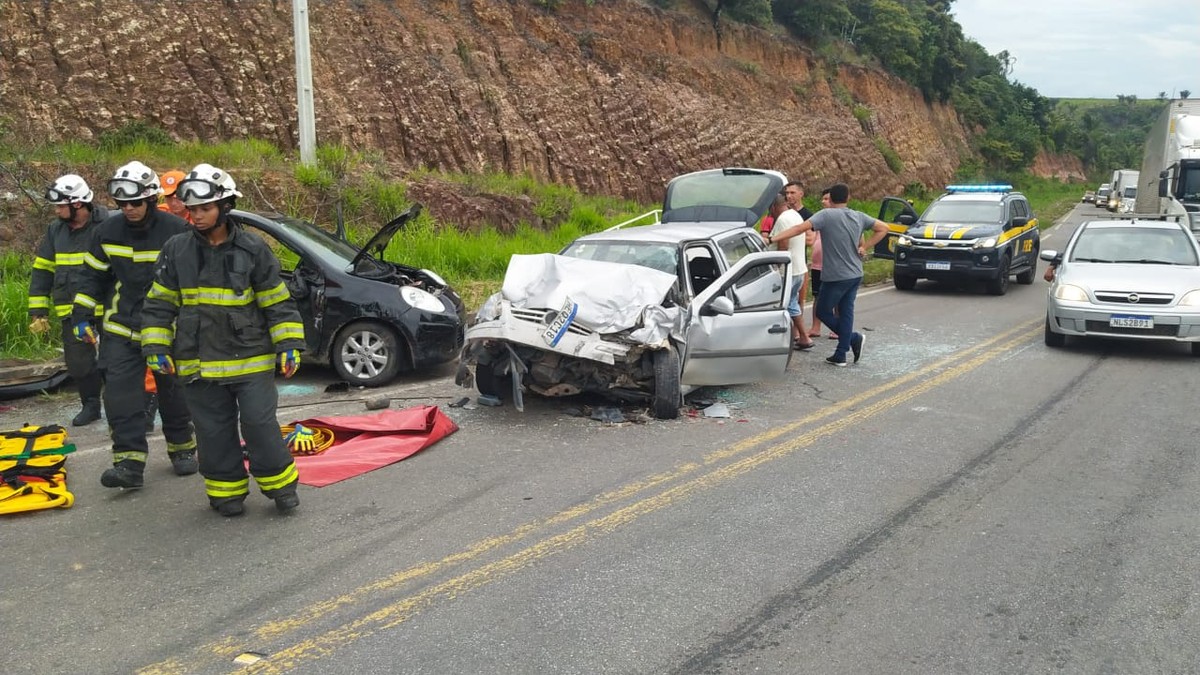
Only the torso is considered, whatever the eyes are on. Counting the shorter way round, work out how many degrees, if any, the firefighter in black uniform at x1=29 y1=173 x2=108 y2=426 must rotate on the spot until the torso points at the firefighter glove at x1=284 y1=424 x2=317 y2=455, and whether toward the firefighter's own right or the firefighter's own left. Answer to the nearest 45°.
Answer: approximately 90° to the firefighter's own left

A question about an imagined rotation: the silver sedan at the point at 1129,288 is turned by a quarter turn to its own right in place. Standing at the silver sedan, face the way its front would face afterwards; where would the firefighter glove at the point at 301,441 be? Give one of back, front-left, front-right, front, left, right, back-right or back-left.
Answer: front-left

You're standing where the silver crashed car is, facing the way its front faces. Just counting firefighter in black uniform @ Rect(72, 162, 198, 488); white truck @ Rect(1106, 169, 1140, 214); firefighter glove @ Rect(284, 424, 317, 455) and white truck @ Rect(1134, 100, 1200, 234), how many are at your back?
2

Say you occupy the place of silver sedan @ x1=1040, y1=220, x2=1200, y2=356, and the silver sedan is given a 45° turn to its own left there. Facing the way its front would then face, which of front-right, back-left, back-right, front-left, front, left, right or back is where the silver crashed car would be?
right

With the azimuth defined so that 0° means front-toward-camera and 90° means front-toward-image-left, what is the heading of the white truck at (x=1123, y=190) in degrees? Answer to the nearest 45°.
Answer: approximately 0°

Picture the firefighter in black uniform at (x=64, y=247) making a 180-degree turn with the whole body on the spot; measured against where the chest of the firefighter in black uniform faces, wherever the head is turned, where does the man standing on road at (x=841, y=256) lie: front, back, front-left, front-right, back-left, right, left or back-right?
front-right

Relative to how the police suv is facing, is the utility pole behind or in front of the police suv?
in front

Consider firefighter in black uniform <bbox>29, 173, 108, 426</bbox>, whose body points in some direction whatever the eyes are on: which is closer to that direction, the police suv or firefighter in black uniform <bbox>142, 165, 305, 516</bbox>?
the firefighter in black uniform

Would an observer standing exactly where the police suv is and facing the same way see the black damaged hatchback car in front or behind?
in front

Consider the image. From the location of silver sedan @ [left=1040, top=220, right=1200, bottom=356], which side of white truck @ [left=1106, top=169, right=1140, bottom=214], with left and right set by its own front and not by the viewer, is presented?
front

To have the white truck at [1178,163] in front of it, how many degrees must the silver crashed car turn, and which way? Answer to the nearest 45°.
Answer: approximately 180°

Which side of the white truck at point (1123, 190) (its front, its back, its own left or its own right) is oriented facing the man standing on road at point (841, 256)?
front

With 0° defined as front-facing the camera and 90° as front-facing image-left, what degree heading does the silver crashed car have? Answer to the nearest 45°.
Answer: approximately 45°

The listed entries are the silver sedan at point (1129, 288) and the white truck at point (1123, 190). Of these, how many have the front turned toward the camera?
2

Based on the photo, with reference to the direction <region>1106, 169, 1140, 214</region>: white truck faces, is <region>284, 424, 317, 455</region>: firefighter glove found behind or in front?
in front
